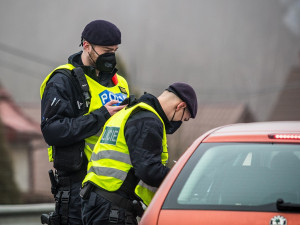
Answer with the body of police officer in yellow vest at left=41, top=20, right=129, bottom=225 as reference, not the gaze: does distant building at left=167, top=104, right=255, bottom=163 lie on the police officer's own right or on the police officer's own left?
on the police officer's own left

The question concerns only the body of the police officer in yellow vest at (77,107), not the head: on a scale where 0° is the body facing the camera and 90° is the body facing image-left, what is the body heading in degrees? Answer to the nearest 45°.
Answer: approximately 315°

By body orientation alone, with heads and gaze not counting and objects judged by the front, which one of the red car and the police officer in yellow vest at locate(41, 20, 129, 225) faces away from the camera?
the red car

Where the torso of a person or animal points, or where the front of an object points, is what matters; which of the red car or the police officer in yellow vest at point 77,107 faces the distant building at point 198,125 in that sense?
the red car

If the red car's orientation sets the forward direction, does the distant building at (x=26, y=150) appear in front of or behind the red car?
in front

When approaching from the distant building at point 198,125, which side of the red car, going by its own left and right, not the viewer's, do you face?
front

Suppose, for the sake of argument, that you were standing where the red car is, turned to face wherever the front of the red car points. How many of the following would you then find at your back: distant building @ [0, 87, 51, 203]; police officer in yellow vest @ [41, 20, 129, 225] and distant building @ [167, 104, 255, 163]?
0

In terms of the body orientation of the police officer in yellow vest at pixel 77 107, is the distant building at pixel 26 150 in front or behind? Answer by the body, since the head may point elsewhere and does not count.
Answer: behind

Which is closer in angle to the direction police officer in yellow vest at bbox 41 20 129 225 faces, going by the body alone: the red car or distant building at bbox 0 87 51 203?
the red car

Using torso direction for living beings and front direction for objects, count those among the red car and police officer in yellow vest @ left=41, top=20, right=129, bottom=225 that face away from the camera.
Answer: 1

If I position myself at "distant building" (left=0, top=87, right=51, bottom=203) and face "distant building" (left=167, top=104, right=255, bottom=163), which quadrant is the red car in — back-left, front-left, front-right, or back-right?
front-right

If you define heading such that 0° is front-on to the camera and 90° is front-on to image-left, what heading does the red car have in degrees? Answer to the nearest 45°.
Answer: approximately 180°
